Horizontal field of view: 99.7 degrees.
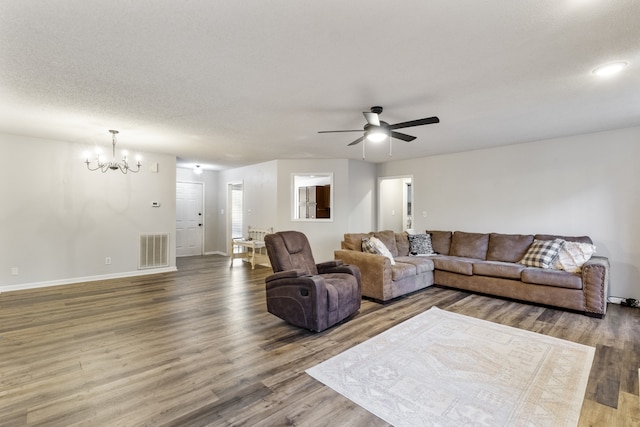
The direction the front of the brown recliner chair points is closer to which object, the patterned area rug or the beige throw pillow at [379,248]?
the patterned area rug

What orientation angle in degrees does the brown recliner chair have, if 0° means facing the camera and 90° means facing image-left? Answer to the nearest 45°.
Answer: approximately 315°

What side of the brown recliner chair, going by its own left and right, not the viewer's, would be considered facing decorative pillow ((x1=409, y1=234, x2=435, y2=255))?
left

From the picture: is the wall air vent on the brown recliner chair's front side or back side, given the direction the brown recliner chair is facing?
on the back side

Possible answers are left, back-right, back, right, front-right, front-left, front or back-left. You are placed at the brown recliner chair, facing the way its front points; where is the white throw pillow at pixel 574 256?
front-left

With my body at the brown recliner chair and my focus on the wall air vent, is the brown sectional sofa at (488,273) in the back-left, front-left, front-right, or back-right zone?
back-right

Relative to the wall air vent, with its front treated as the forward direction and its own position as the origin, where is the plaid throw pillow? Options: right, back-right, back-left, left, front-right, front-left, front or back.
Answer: front-left

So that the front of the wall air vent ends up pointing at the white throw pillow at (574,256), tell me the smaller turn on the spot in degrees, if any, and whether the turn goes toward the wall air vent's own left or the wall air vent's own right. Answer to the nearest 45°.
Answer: approximately 45° to the wall air vent's own left
